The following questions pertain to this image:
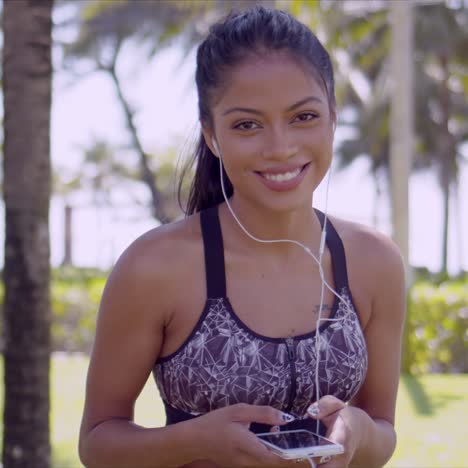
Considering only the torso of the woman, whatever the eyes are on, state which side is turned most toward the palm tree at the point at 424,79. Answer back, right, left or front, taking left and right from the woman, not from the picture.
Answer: back

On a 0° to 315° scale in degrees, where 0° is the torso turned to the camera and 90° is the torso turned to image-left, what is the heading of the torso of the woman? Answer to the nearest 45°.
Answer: approximately 0°

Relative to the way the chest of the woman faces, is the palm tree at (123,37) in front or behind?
behind
